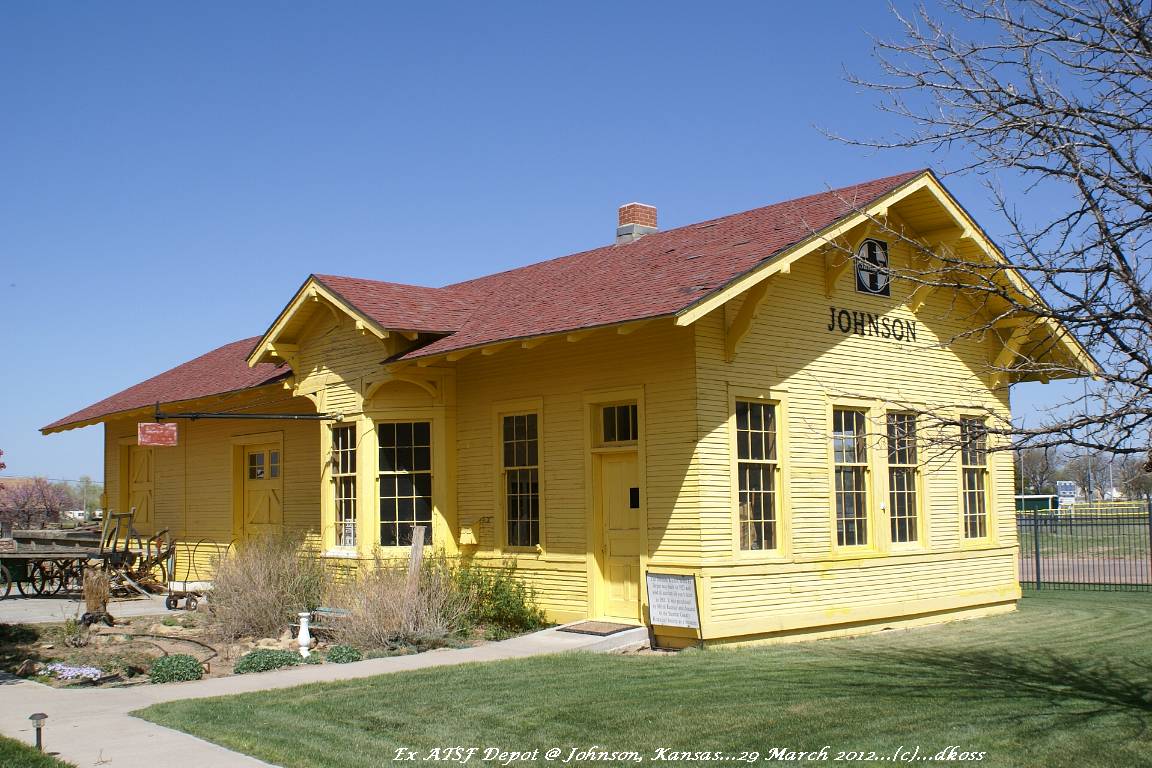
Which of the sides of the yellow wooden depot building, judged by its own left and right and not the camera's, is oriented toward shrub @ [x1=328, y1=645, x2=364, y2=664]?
front

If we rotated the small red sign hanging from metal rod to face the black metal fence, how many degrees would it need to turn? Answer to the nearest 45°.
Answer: approximately 90° to its left

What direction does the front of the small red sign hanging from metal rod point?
toward the camera

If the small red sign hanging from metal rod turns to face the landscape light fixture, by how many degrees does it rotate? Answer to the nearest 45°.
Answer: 0° — it already faces it

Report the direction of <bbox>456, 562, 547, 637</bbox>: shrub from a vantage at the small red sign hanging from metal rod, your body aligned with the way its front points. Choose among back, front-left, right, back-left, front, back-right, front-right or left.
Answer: front-left

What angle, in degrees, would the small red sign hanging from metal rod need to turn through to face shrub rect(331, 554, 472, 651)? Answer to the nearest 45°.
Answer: approximately 45° to its left

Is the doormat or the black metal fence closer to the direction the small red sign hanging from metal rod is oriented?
the doormat

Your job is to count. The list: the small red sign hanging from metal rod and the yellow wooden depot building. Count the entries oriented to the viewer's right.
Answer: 0

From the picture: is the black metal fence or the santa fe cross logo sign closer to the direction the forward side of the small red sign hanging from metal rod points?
the santa fe cross logo sign

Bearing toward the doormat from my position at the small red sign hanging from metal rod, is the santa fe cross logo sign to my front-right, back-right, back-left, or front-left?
front-left

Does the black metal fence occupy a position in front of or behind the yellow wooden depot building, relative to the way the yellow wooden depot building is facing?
behind

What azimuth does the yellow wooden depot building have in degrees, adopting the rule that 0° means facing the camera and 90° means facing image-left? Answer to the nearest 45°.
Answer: approximately 45°

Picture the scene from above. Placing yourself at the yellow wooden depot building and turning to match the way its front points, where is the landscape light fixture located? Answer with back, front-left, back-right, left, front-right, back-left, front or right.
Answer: front

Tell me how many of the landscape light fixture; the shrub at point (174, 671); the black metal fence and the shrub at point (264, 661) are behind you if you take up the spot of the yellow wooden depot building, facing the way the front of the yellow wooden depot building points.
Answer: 1
